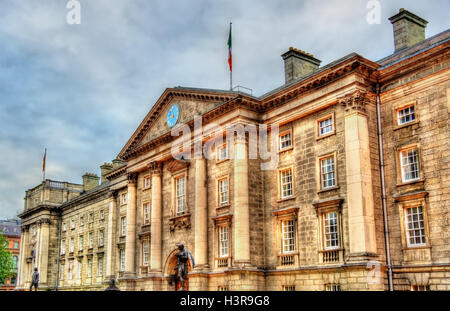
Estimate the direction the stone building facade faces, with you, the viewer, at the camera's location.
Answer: facing the viewer and to the left of the viewer
